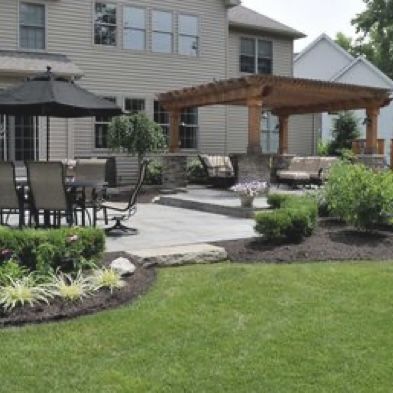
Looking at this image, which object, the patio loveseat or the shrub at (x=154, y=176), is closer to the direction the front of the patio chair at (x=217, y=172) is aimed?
the patio loveseat

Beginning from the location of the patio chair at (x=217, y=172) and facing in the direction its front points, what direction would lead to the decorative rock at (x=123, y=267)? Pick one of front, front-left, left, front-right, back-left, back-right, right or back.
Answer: front-right

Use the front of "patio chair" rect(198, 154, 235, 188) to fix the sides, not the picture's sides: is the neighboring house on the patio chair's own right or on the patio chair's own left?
on the patio chair's own left

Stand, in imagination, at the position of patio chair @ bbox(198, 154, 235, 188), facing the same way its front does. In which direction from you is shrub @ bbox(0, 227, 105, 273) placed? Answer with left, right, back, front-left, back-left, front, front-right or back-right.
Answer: front-right

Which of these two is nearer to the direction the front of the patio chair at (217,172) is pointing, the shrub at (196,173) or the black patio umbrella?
the black patio umbrella

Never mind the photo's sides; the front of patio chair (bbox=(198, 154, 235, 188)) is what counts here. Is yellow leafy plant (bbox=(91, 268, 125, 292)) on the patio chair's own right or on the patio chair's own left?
on the patio chair's own right

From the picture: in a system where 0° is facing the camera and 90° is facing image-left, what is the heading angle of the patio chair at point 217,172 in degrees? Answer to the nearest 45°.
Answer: approximately 315°

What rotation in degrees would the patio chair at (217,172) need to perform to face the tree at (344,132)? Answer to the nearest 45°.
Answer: approximately 90° to its left

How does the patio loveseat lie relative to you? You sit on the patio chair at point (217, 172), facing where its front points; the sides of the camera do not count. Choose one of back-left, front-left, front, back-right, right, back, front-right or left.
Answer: front-left

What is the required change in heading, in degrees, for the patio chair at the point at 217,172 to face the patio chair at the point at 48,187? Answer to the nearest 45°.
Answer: approximately 45° to its right

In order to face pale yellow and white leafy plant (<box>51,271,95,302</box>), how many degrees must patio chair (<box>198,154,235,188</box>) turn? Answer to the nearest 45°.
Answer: approximately 45° to its right
